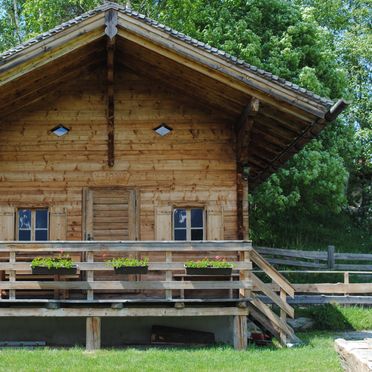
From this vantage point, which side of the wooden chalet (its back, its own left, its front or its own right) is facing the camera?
front

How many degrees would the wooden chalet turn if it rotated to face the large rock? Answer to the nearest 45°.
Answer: approximately 45° to its left
